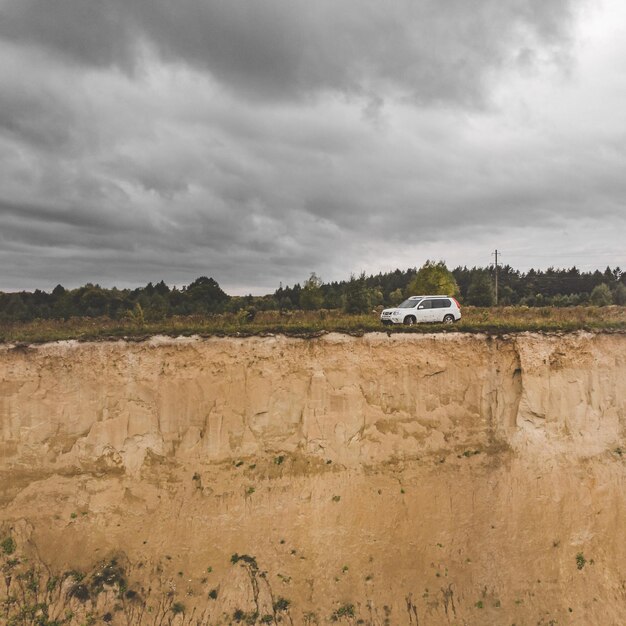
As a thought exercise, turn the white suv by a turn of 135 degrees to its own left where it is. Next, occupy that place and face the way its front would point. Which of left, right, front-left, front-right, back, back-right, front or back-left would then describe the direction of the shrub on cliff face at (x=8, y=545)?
back-right

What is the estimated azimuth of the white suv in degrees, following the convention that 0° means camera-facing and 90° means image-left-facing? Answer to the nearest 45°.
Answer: approximately 45°
